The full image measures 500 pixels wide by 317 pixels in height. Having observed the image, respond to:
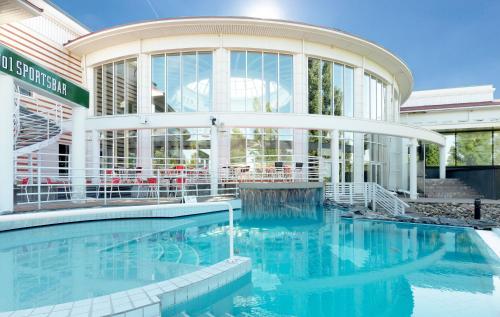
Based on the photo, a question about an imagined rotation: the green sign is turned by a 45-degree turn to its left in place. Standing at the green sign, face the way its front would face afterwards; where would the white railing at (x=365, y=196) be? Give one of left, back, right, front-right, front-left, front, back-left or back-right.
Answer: front

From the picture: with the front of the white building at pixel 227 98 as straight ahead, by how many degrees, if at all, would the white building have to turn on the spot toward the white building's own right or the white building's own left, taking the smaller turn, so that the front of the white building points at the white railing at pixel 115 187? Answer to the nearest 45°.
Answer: approximately 45° to the white building's own right

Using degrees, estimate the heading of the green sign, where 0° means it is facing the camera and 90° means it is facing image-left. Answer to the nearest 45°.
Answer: approximately 315°

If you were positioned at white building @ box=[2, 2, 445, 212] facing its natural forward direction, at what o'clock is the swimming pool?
The swimming pool is roughly at 12 o'clock from the white building.

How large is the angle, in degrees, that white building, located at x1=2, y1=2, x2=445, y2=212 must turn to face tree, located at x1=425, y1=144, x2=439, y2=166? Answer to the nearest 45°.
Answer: approximately 135° to its left

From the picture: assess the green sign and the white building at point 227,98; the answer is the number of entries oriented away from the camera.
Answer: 0

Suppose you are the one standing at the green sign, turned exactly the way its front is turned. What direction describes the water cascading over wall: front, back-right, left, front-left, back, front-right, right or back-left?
front-left

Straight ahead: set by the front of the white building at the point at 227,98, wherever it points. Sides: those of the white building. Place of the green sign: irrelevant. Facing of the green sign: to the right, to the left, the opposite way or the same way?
to the left

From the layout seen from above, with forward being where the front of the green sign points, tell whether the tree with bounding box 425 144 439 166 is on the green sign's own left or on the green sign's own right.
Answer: on the green sign's own left

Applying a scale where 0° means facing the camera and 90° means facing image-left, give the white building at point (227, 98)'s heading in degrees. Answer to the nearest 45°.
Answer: approximately 0°

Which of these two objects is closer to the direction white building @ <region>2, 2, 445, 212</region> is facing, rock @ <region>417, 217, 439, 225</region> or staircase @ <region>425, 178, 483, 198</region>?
the rock

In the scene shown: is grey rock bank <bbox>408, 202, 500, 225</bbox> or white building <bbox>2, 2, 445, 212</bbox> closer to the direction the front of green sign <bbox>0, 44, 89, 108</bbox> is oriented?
the grey rock bank

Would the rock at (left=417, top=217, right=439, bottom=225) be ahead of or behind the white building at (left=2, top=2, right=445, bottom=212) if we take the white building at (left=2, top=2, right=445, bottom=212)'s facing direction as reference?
ahead
